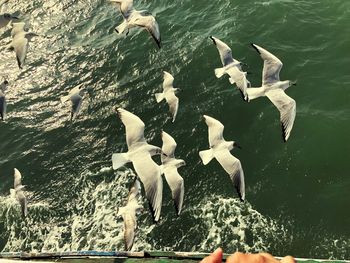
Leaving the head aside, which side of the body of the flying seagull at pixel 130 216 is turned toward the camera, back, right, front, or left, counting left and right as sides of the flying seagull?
right

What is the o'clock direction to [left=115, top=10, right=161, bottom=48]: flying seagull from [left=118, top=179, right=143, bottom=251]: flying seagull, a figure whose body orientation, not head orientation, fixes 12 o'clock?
[left=115, top=10, right=161, bottom=48]: flying seagull is roughly at 10 o'clock from [left=118, top=179, right=143, bottom=251]: flying seagull.

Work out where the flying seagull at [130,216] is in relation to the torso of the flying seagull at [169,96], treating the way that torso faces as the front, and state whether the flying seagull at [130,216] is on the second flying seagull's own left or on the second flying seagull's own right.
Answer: on the second flying seagull's own right

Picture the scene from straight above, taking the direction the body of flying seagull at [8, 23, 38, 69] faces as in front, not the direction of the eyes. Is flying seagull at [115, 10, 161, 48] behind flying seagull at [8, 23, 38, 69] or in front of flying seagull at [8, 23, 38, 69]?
in front

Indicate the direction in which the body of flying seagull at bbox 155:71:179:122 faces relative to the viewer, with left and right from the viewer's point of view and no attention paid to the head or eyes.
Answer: facing to the right of the viewer

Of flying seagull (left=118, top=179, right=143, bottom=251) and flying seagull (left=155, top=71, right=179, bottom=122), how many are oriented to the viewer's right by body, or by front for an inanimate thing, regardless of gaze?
2

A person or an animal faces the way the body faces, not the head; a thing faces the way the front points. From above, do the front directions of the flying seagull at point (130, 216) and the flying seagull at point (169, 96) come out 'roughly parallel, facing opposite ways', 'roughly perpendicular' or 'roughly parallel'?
roughly parallel

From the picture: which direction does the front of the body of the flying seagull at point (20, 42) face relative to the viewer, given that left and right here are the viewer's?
facing to the right of the viewer

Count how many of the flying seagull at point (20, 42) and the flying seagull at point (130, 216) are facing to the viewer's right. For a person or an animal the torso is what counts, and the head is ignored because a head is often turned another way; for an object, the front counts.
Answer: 2

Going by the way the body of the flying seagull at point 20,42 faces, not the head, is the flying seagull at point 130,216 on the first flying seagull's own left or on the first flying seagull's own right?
on the first flying seagull's own right

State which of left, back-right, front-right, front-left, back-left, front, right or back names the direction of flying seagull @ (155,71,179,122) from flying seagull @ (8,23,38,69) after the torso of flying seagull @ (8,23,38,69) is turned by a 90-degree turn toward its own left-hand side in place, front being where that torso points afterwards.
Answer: back-right
